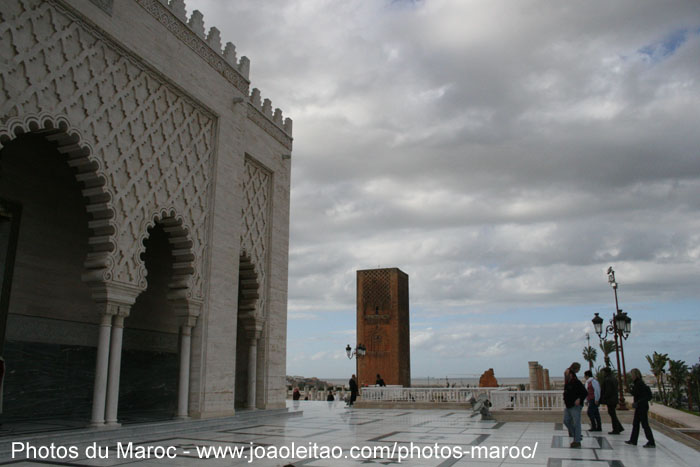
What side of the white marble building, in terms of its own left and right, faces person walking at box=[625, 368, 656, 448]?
front

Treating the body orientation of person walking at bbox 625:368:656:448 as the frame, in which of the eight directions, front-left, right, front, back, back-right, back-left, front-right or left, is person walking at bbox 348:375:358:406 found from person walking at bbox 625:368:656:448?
front-right

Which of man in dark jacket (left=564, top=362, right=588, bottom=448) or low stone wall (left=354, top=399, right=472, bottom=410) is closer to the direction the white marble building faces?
the man in dark jacket

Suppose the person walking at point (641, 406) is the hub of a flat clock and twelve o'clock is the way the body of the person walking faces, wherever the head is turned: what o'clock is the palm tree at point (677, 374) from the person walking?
The palm tree is roughly at 3 o'clock from the person walking.

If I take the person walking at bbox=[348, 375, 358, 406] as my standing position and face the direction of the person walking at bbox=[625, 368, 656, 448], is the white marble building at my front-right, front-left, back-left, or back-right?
front-right

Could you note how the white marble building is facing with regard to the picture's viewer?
facing the viewer and to the right of the viewer

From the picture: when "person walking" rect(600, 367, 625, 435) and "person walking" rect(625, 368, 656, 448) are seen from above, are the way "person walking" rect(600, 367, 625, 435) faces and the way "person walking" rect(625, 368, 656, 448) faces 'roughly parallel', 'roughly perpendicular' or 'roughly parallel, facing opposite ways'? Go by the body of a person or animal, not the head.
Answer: roughly parallel

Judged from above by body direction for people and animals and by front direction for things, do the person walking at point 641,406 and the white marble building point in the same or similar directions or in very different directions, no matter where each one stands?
very different directions
